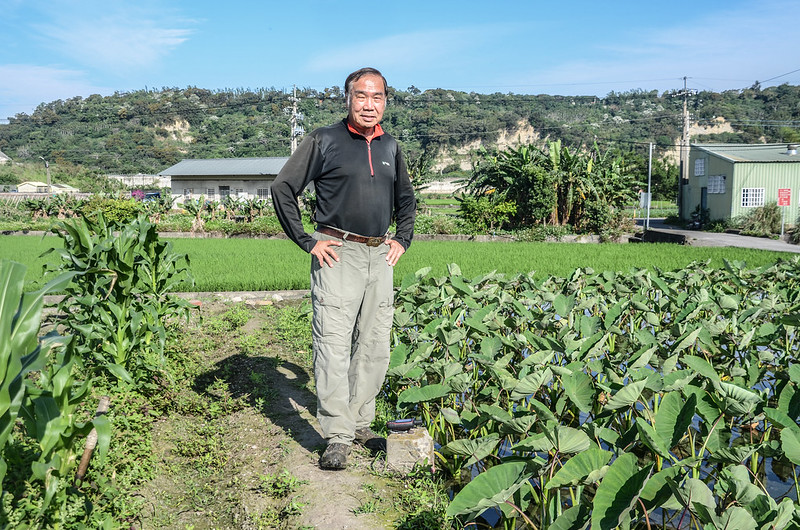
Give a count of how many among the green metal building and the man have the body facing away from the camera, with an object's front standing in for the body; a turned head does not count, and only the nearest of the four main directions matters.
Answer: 0

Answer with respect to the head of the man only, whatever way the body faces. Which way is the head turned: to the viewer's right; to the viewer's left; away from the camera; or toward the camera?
toward the camera

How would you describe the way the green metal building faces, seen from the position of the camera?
facing the viewer and to the left of the viewer

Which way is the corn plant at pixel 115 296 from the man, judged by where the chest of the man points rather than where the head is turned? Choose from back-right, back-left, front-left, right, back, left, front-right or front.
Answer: back

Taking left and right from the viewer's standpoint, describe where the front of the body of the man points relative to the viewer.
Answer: facing the viewer and to the right of the viewer

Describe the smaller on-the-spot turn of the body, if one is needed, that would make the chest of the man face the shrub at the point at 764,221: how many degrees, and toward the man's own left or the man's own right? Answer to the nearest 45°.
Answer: approximately 90° to the man's own left

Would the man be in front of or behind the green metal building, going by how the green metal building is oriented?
in front

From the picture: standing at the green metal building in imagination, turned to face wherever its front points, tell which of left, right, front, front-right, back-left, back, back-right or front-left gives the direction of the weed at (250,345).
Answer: front-left

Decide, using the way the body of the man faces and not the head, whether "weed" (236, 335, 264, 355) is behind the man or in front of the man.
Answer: behind

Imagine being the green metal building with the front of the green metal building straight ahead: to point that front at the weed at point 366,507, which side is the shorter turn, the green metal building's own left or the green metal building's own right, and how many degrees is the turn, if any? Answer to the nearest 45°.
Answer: approximately 45° to the green metal building's own left
